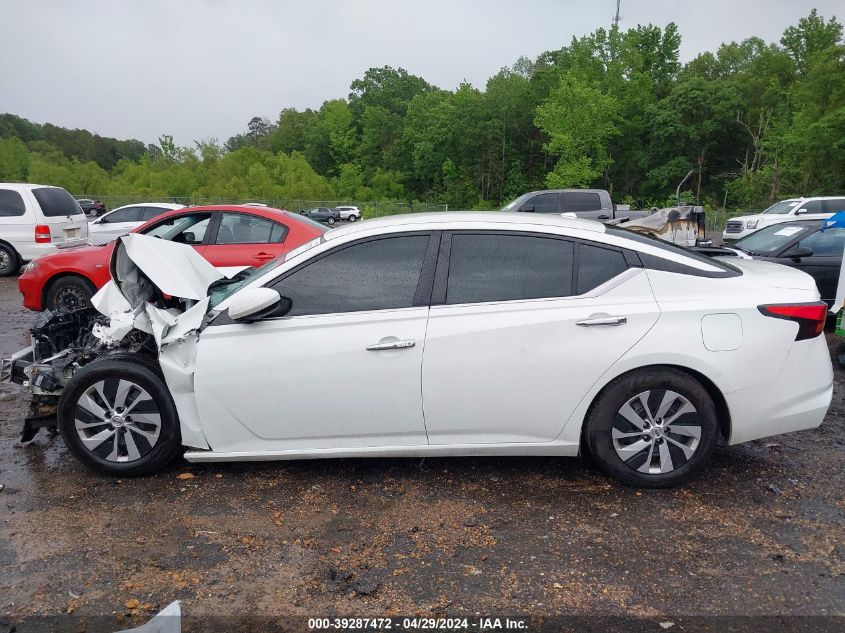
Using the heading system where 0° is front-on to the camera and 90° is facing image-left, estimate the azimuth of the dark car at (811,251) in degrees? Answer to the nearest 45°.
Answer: approximately 45°

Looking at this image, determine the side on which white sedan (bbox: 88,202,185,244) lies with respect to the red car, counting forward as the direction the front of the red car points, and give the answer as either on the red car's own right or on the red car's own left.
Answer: on the red car's own right

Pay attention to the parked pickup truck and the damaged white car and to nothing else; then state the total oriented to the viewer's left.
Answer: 2

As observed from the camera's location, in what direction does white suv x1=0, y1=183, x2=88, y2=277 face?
facing away from the viewer and to the left of the viewer

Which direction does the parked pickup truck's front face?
to the viewer's left

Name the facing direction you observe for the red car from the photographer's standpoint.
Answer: facing to the left of the viewer

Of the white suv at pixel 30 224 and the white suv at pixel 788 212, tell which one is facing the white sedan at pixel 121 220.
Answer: the white suv at pixel 788 212

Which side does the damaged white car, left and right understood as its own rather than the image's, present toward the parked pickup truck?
right

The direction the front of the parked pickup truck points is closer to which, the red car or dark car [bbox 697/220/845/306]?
the red car

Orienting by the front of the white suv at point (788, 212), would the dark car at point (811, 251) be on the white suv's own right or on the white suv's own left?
on the white suv's own left

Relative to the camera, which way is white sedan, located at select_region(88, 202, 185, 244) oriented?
to the viewer's left

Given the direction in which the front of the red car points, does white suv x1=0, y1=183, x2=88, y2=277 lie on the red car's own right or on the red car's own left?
on the red car's own right

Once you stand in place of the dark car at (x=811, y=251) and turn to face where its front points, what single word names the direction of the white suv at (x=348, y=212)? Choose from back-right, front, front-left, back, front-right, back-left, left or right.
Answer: right

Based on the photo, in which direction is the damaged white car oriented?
to the viewer's left
